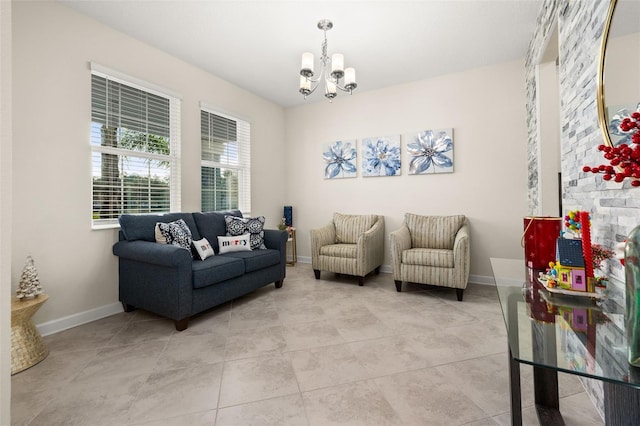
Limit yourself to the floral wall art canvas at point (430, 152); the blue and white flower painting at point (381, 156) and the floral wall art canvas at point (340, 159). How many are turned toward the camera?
3

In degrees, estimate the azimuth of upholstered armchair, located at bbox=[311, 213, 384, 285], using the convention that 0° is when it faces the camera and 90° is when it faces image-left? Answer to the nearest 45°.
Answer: approximately 45°

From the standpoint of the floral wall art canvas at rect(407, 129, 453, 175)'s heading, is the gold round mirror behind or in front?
in front

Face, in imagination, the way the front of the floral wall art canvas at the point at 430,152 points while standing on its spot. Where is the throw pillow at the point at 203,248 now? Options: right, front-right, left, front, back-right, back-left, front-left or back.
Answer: front-right

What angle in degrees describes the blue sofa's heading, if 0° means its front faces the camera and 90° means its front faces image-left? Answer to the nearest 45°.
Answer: approximately 315°

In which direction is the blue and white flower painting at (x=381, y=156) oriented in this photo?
toward the camera

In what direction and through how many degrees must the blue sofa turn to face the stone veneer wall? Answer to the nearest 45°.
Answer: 0° — it already faces it

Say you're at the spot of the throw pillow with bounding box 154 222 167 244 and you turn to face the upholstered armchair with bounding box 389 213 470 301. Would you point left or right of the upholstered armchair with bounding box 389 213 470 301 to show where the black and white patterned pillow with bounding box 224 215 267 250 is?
left

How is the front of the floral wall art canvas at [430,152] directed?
toward the camera

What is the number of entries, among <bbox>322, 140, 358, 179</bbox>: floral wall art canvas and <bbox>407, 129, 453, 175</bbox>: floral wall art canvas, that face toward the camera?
2

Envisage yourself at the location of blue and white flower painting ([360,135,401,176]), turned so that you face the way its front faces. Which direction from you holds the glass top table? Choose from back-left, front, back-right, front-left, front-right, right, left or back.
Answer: front

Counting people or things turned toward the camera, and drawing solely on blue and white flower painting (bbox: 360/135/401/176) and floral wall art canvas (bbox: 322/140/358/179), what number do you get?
2
